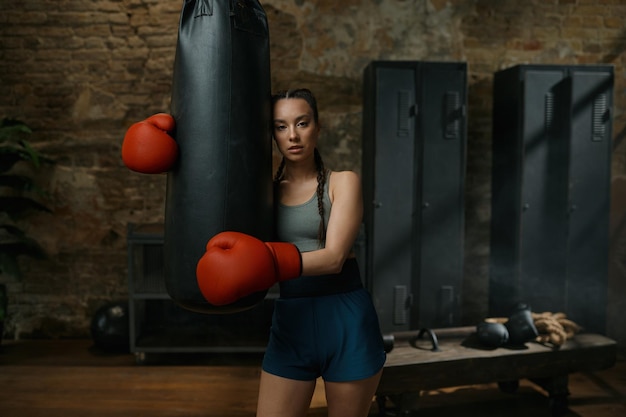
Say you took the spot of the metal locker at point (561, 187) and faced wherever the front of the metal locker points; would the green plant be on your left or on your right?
on your right

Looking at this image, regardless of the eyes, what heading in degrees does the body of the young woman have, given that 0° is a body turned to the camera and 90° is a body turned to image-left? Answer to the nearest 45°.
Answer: approximately 0°

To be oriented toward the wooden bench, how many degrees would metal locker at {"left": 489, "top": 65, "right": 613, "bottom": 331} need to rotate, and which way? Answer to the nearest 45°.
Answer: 0° — it already faces it

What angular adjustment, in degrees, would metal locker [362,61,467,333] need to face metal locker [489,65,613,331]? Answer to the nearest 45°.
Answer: approximately 90° to its left

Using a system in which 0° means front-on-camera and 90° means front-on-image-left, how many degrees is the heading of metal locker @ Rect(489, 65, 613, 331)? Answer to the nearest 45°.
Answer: approximately 0°

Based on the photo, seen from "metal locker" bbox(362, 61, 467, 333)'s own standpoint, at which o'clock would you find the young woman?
The young woman is roughly at 12 o'clock from the metal locker.
